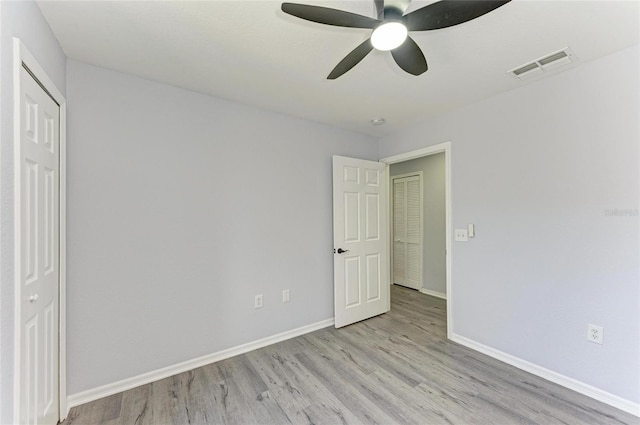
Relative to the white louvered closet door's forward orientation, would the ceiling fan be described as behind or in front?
in front

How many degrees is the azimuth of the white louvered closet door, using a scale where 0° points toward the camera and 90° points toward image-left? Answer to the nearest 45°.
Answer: approximately 45°

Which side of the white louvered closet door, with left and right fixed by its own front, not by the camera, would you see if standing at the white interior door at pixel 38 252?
front

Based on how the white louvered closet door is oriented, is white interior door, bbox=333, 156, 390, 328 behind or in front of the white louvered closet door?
in front
